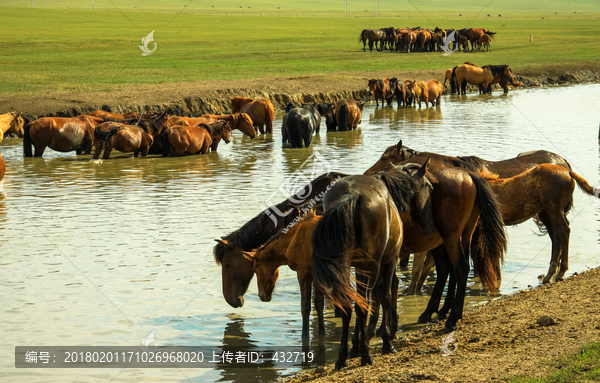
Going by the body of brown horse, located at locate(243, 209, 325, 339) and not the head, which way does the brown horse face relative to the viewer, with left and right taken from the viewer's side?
facing to the left of the viewer

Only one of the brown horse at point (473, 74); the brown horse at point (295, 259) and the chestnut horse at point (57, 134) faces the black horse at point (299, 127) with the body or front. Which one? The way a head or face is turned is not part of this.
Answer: the chestnut horse

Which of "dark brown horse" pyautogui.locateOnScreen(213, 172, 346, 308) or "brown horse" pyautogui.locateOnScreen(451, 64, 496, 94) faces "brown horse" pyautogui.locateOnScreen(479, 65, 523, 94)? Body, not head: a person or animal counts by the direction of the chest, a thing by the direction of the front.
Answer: "brown horse" pyautogui.locateOnScreen(451, 64, 496, 94)

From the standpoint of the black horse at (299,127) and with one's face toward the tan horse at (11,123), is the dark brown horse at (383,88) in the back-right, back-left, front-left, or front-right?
back-right

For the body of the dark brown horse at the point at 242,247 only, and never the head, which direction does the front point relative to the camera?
to the viewer's left

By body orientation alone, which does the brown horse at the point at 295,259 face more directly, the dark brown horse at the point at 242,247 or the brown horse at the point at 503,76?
the dark brown horse

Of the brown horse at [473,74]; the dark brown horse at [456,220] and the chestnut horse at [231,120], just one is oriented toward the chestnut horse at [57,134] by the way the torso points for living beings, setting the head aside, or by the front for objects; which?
the dark brown horse

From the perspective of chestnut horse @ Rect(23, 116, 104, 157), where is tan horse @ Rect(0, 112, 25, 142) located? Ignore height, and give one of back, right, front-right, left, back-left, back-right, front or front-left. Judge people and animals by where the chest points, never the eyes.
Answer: back-left

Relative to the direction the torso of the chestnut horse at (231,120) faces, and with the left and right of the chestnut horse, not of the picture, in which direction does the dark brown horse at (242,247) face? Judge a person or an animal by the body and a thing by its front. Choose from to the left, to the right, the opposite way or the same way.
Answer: the opposite way

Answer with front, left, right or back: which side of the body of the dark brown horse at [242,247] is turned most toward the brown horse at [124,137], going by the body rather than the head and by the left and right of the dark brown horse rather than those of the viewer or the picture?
right

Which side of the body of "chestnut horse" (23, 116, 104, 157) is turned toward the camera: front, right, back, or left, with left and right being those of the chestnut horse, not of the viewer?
right

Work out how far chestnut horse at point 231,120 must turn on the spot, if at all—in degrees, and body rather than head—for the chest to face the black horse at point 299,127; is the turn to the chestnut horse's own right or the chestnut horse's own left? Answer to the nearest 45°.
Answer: approximately 45° to the chestnut horse's own right

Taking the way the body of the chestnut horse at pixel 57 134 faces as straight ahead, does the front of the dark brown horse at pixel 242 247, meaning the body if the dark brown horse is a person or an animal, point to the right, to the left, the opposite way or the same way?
the opposite way

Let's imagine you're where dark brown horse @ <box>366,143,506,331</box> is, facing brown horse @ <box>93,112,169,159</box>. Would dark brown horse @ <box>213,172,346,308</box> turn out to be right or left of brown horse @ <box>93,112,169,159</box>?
left

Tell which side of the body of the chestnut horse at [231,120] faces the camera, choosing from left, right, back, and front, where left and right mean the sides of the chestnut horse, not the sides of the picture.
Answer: right

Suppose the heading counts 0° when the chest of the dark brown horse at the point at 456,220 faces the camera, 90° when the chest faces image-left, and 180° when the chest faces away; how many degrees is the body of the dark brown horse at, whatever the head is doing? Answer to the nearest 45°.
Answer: approximately 135°
